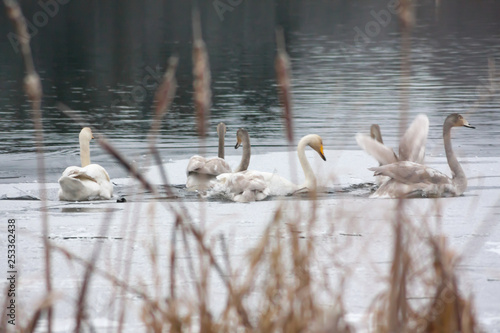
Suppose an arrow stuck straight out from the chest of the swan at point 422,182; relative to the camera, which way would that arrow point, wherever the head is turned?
to the viewer's right

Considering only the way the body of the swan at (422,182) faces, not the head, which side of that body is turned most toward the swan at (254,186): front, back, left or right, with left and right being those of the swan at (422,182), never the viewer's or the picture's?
back

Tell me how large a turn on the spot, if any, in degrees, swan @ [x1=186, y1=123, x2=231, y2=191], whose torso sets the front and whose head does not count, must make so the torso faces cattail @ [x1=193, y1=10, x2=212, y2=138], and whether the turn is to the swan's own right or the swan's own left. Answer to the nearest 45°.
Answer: approximately 135° to the swan's own right

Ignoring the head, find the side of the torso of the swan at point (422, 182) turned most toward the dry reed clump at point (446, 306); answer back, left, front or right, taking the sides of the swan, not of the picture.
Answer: right

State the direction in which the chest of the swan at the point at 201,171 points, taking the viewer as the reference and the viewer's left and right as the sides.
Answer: facing away from the viewer and to the right of the viewer

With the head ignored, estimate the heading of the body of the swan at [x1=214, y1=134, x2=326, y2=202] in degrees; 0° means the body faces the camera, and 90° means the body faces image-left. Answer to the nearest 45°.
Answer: approximately 270°

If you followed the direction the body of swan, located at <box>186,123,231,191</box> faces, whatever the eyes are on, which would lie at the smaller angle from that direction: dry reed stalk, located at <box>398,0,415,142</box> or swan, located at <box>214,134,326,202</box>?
the swan

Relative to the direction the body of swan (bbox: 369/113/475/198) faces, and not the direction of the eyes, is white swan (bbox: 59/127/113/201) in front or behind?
behind

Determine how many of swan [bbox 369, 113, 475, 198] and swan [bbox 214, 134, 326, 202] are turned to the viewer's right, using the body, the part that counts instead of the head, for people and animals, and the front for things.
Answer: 2
